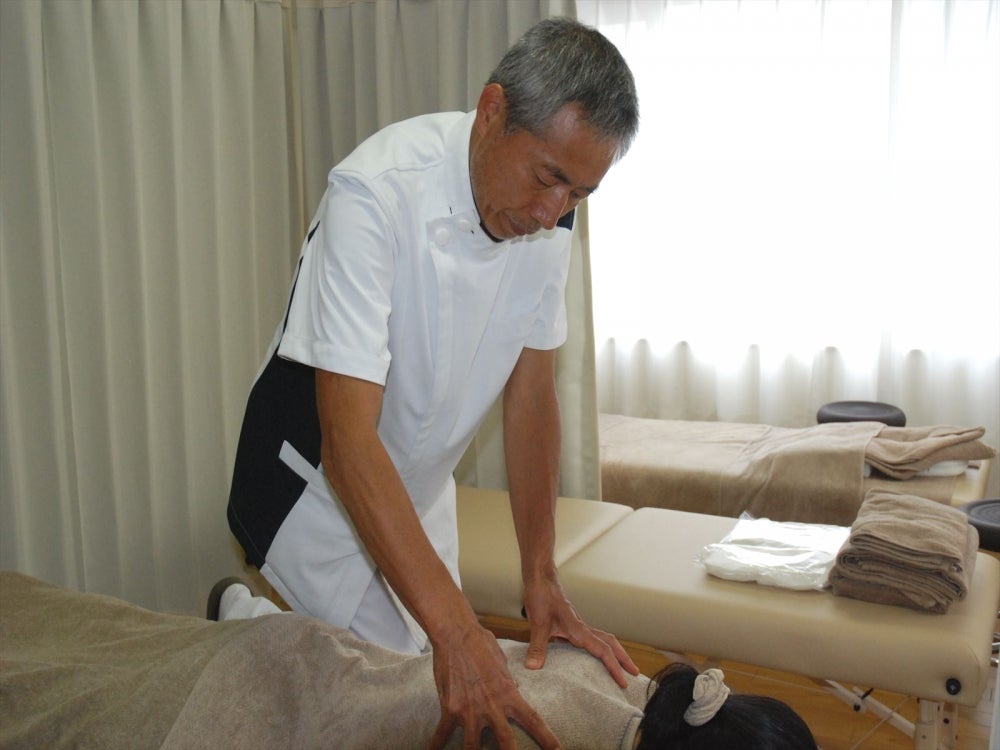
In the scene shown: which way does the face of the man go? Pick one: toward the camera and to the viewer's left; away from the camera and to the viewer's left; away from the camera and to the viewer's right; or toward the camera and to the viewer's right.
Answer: toward the camera and to the viewer's right

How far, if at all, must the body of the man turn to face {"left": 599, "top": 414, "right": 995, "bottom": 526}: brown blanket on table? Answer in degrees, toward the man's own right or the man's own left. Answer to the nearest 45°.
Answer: approximately 90° to the man's own left

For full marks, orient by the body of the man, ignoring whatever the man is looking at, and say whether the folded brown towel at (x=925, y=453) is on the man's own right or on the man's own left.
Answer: on the man's own left

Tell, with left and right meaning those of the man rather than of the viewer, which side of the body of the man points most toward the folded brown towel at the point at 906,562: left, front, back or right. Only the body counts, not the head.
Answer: left

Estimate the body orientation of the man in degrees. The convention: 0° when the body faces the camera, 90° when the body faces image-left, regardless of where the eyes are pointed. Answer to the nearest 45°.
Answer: approximately 315°
